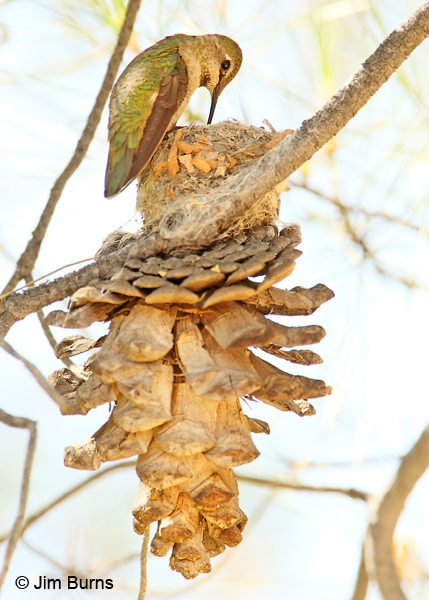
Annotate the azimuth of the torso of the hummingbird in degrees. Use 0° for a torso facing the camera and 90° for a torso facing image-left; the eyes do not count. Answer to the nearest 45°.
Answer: approximately 270°
